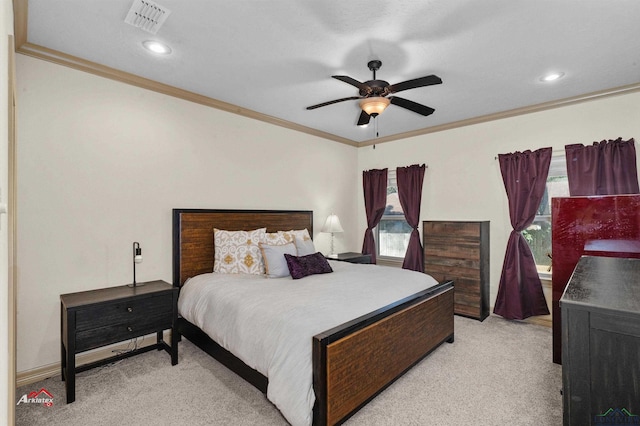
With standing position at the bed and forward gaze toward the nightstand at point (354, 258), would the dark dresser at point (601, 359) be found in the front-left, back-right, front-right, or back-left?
back-right

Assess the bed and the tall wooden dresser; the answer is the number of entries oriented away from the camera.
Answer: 0

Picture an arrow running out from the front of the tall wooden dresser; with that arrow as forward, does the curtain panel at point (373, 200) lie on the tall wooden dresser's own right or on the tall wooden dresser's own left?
on the tall wooden dresser's own right

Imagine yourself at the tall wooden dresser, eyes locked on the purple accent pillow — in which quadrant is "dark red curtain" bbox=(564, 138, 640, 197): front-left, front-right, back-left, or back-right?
back-left

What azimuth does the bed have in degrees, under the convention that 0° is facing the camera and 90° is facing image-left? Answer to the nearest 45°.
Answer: approximately 315°

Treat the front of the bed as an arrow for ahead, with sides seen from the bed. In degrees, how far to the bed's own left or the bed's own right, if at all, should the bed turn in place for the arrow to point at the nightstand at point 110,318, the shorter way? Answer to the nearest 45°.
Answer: approximately 135° to the bed's own right

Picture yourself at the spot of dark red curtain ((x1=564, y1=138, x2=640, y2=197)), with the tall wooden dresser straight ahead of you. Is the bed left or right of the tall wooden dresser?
left

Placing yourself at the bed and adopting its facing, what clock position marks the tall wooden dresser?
The tall wooden dresser is roughly at 9 o'clock from the bed.

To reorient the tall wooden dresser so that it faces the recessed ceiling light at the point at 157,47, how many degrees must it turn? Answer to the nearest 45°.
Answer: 0° — it already faces it

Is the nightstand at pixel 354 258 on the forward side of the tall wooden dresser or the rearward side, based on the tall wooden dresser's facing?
on the forward side

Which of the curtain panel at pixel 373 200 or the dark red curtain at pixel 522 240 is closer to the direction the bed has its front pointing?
the dark red curtain

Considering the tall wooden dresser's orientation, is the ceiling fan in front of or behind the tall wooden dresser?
in front
